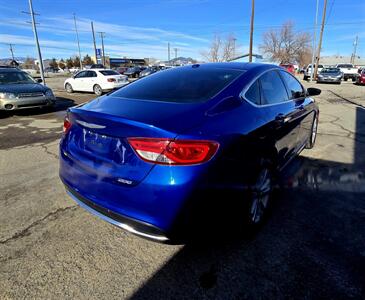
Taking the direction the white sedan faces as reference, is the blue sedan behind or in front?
behind

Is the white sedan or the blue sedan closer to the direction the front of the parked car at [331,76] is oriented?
the blue sedan

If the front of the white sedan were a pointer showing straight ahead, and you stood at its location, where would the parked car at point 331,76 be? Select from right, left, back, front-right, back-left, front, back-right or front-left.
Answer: back-right

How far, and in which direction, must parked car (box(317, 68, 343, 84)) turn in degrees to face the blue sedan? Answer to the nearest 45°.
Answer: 0° — it already faces it

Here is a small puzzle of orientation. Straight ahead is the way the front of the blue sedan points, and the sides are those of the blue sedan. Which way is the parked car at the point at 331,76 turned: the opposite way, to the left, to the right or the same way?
the opposite way

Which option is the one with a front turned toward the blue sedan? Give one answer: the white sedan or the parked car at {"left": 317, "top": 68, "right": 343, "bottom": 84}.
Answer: the parked car

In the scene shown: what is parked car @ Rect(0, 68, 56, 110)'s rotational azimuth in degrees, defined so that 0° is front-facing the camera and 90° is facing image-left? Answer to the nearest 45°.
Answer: approximately 315°

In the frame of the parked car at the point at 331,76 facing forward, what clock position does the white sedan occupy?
The white sedan is roughly at 1 o'clock from the parked car.

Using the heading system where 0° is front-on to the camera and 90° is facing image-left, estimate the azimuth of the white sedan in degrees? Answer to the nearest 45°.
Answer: approximately 135°

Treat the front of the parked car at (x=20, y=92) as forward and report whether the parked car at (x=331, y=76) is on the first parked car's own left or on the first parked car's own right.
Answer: on the first parked car's own left

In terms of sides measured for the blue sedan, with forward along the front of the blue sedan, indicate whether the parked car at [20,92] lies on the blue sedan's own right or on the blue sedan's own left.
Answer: on the blue sedan's own left

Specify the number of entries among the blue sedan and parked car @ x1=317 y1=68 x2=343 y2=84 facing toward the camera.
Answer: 1

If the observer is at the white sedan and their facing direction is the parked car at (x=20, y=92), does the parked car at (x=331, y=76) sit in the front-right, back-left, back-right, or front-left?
back-left

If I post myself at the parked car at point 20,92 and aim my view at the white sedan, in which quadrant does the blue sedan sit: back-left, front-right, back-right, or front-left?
back-right
